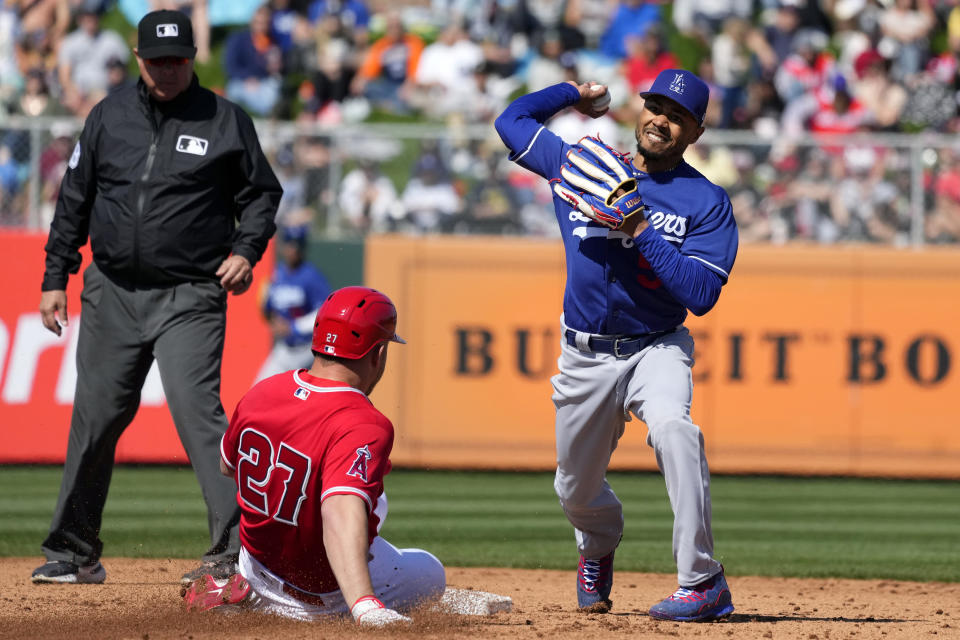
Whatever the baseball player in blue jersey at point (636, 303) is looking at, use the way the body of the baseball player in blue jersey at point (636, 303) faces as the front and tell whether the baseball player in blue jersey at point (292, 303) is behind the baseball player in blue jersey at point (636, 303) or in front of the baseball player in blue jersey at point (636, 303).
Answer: behind

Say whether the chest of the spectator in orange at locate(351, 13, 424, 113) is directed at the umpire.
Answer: yes

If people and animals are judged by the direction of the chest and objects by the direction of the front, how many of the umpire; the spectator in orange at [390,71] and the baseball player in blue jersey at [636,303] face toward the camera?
3

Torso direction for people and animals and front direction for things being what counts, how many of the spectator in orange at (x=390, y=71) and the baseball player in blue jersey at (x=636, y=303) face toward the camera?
2

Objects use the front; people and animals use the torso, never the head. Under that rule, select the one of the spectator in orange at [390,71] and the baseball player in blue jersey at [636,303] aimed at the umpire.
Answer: the spectator in orange

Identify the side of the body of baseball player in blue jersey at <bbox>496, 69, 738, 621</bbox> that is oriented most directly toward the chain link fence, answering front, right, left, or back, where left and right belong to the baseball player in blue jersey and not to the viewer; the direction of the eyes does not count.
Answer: back

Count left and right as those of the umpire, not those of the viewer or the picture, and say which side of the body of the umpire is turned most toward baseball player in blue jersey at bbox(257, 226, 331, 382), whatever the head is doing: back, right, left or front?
back

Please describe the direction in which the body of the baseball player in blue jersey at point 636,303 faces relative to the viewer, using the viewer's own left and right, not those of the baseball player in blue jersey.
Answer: facing the viewer

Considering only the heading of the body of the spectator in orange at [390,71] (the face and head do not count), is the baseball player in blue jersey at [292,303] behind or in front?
in front

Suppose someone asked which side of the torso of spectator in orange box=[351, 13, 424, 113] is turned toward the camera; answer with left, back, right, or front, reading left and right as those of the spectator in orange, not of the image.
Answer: front
